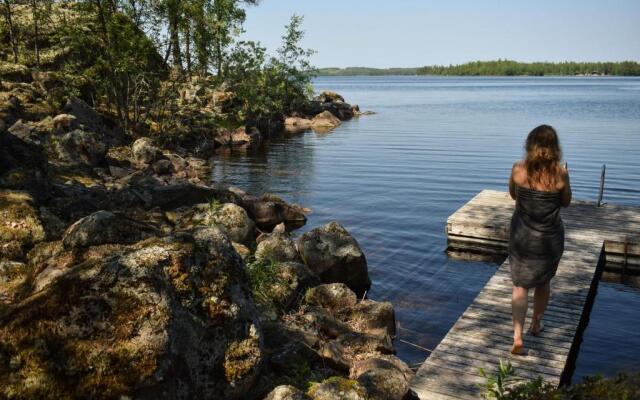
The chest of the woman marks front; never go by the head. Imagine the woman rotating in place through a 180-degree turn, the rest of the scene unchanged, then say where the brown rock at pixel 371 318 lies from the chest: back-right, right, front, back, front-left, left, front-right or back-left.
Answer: back-right

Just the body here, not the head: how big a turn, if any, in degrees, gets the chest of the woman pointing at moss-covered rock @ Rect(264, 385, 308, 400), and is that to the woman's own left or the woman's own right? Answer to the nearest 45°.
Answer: approximately 135° to the woman's own left

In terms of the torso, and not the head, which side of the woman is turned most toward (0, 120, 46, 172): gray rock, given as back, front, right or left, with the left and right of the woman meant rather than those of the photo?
left

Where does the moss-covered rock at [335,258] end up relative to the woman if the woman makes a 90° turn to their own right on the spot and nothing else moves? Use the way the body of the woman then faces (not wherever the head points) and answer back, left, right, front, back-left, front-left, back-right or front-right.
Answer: back-left

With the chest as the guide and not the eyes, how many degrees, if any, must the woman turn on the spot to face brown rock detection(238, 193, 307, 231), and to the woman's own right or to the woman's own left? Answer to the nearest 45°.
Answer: approximately 45° to the woman's own left

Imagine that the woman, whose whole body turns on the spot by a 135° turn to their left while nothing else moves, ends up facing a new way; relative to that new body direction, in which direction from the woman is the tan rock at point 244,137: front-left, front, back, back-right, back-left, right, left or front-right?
right

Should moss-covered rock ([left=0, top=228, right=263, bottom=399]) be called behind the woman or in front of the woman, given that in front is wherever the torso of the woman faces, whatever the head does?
behind

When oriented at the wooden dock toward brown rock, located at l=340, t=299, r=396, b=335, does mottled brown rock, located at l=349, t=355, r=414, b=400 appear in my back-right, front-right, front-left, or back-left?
front-left

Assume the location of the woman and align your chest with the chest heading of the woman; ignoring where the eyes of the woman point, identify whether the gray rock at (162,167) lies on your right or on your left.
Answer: on your left

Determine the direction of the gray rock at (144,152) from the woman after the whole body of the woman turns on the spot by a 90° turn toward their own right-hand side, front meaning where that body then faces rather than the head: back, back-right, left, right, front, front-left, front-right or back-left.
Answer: back-left

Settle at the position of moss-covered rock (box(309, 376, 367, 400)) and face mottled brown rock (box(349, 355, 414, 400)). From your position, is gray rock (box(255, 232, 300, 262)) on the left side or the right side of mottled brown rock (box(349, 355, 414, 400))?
left

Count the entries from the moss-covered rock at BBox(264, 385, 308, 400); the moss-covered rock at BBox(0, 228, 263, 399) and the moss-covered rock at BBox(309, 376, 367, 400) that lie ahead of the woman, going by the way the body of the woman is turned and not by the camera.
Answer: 0

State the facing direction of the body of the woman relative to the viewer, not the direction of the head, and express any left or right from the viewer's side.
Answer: facing away from the viewer

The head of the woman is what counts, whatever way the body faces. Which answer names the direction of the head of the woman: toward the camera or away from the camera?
away from the camera

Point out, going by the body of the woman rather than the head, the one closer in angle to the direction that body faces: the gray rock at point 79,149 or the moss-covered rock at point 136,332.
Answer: the gray rock

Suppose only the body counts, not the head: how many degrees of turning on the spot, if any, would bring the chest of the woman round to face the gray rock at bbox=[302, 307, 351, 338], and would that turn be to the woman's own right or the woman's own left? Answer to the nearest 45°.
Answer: approximately 90° to the woman's own left

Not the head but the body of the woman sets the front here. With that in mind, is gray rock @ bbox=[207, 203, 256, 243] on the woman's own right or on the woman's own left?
on the woman's own left
